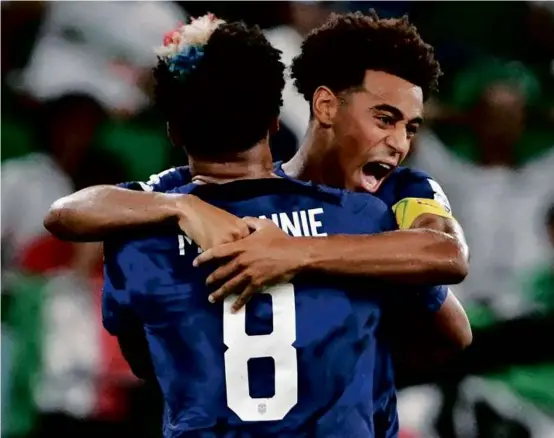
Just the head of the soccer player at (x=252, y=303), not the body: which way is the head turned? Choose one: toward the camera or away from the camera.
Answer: away from the camera

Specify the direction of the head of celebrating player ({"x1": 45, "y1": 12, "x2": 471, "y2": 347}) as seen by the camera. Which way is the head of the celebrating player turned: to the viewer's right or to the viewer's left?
to the viewer's right

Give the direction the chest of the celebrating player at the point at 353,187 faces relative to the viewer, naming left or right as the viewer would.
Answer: facing the viewer

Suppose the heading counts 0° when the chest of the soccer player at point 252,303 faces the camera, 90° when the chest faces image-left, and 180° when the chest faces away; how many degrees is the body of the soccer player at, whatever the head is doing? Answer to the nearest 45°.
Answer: approximately 180°
